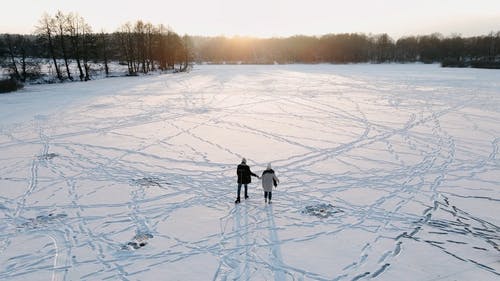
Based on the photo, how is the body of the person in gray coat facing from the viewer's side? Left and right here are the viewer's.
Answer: facing away from the viewer
